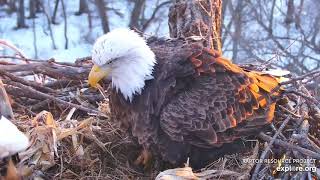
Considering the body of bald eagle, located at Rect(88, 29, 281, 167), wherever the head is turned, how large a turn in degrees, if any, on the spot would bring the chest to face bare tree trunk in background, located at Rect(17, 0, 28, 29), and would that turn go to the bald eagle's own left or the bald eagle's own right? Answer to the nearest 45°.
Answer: approximately 90° to the bald eagle's own right

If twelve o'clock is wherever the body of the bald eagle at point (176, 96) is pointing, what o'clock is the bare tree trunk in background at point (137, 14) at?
The bare tree trunk in background is roughly at 3 o'clock from the bald eagle.

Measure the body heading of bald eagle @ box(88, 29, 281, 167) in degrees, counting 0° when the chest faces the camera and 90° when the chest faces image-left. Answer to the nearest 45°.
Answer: approximately 90°

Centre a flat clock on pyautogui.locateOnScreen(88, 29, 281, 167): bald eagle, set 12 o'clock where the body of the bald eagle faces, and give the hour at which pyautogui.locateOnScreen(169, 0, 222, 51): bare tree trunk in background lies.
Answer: The bare tree trunk in background is roughly at 3 o'clock from the bald eagle.
